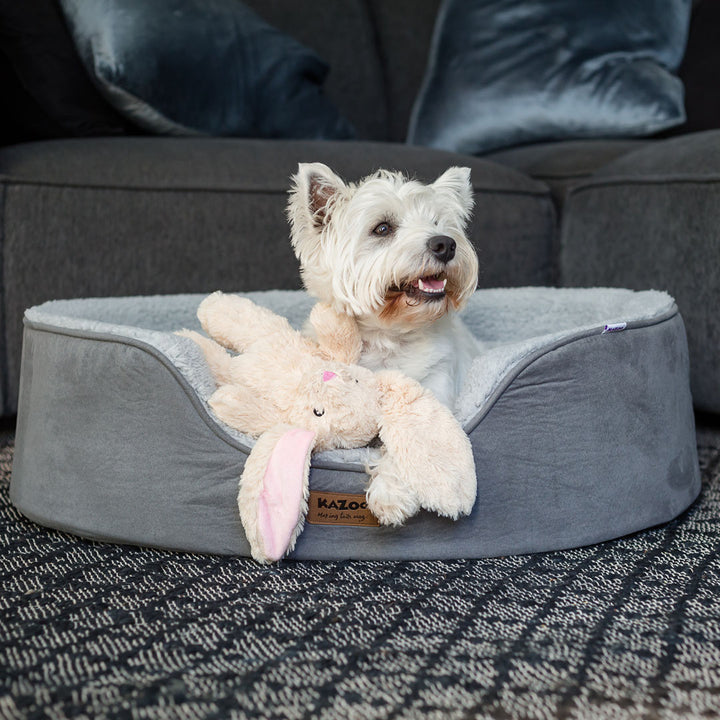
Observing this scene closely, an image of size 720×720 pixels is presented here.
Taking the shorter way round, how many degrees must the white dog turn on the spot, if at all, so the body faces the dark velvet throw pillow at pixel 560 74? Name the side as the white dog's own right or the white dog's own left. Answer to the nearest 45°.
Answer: approximately 135° to the white dog's own left

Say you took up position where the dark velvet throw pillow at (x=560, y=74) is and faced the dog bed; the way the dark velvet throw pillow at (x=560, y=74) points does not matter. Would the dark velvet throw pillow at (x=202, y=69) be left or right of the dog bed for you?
right

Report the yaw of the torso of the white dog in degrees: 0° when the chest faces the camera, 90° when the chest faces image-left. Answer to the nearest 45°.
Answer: approximately 315°

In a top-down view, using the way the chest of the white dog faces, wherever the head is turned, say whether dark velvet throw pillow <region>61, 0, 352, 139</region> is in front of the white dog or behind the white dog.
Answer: behind
